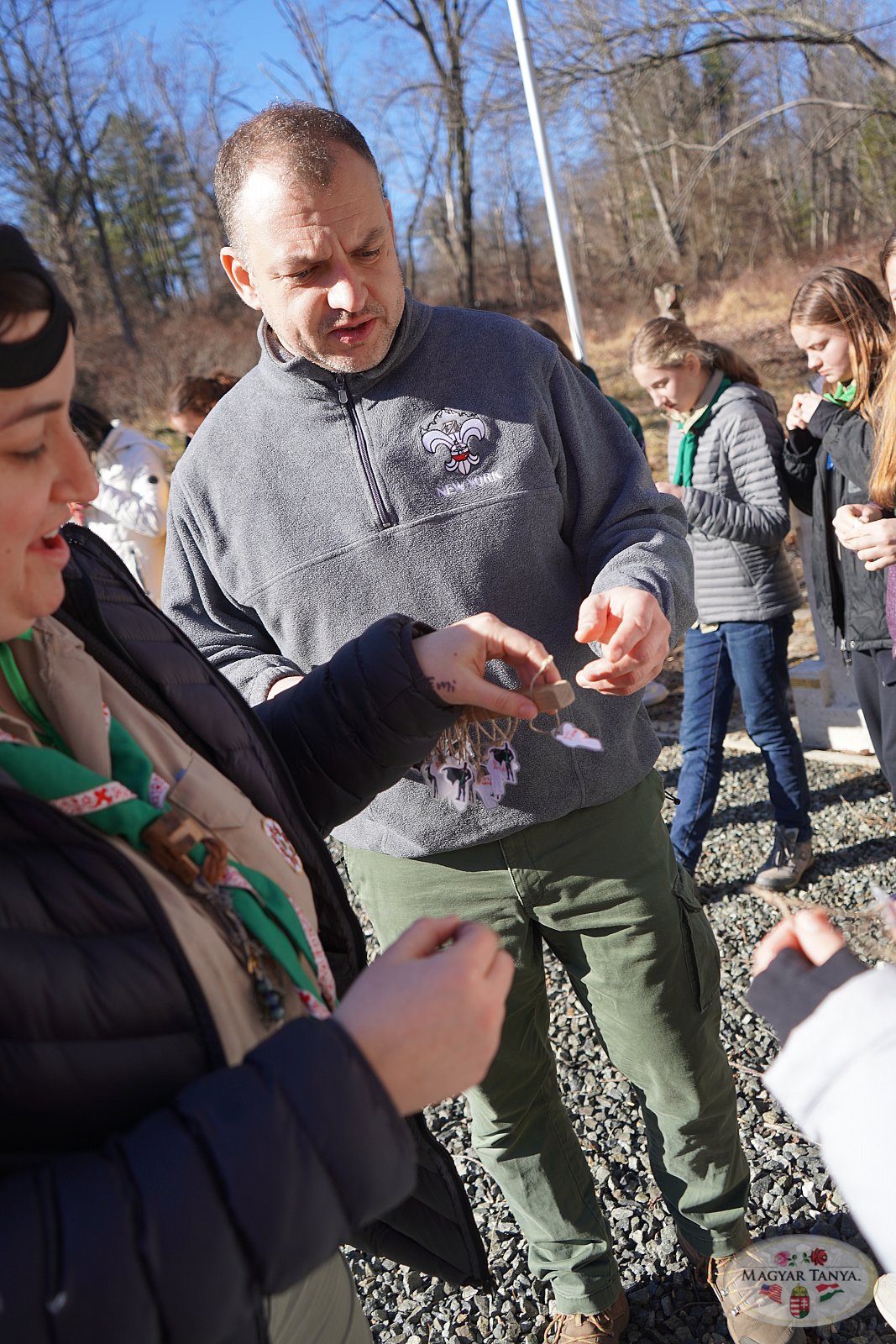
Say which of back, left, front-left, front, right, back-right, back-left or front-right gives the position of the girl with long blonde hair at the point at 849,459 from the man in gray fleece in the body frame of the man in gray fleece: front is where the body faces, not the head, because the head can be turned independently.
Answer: back-left

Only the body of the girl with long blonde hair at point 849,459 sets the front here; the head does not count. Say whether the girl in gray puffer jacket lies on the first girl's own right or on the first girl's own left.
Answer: on the first girl's own right

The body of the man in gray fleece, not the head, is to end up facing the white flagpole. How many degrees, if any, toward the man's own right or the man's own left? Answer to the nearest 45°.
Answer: approximately 180°

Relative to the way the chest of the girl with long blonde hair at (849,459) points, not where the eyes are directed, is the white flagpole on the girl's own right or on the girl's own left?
on the girl's own right

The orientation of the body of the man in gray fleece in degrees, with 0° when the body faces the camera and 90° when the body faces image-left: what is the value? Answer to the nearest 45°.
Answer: approximately 0°

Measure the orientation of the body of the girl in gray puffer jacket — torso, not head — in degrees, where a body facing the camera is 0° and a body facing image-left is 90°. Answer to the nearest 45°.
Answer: approximately 45°

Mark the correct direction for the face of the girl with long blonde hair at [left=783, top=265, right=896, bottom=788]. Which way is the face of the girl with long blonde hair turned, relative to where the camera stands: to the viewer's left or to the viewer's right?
to the viewer's left

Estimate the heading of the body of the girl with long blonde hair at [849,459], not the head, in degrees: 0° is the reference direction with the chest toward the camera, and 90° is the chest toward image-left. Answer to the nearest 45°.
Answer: approximately 45°
